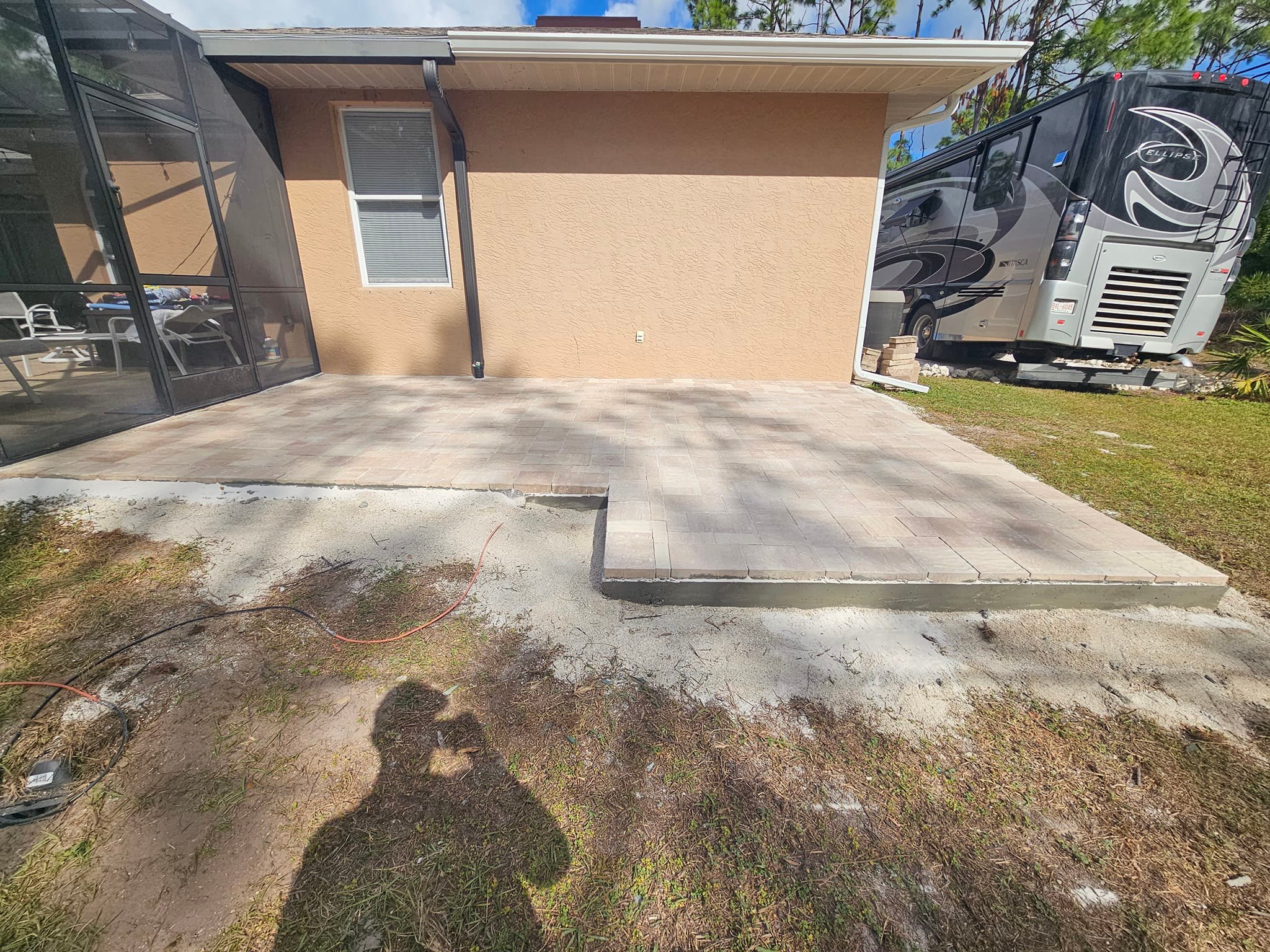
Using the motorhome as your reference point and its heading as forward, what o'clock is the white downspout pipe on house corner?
The white downspout pipe on house corner is roughly at 7 o'clock from the motorhome.

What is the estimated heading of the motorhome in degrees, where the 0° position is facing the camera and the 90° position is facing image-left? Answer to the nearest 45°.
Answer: approximately 135°

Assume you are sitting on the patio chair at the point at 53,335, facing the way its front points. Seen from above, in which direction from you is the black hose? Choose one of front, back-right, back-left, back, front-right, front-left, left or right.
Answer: right

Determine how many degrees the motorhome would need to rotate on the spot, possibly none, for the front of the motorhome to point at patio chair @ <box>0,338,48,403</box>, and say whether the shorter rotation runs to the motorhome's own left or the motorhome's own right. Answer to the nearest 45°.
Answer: approximately 90° to the motorhome's own left

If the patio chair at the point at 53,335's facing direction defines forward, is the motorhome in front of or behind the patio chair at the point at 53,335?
in front

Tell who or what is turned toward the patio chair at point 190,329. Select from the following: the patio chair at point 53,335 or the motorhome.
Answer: the patio chair at point 53,335

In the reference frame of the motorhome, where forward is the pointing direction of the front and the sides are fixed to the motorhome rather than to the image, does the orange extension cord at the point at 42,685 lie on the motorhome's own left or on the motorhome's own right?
on the motorhome's own left

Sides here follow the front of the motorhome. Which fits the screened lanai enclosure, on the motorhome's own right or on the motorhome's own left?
on the motorhome's own left

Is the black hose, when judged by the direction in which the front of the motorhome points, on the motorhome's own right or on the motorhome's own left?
on the motorhome's own left

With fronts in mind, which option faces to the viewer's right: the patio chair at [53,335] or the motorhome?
the patio chair
